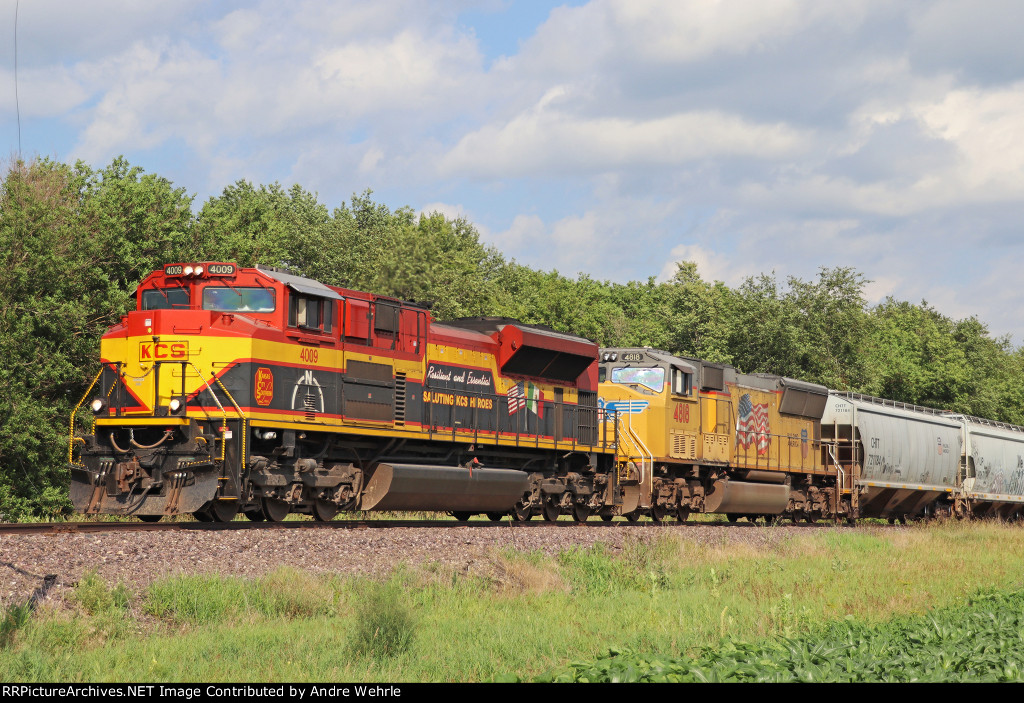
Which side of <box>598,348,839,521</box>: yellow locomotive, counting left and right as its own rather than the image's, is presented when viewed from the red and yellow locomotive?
front

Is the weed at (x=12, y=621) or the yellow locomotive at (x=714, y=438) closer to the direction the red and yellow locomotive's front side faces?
the weed

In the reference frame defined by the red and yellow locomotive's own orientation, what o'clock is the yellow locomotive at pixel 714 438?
The yellow locomotive is roughly at 6 o'clock from the red and yellow locomotive.

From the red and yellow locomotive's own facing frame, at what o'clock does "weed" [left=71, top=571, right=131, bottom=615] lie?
The weed is roughly at 11 o'clock from the red and yellow locomotive.

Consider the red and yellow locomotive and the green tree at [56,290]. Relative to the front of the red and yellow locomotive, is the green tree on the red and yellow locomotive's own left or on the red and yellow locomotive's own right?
on the red and yellow locomotive's own right

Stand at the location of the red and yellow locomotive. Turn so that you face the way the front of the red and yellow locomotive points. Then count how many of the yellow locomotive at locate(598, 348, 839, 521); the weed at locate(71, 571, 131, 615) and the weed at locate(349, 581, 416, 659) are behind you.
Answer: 1

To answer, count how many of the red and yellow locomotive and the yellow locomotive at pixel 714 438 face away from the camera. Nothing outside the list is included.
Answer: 0

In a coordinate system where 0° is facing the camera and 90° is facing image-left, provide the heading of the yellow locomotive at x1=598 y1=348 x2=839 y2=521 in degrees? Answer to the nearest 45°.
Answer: approximately 45°

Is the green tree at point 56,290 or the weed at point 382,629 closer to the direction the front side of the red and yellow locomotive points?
the weed

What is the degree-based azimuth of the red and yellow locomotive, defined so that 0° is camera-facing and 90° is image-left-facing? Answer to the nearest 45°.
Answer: approximately 45°

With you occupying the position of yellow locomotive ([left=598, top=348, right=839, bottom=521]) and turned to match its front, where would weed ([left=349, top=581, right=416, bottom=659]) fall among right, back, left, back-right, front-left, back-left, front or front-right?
front-left

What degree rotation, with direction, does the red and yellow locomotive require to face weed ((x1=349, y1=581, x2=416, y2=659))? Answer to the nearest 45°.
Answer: approximately 45° to its left
